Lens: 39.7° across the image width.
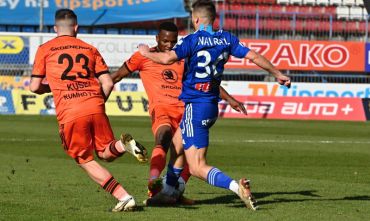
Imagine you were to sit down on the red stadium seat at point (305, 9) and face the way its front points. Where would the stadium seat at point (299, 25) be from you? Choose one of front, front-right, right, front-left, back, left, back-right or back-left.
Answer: front

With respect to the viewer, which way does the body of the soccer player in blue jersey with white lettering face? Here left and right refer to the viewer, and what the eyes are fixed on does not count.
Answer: facing away from the viewer and to the left of the viewer

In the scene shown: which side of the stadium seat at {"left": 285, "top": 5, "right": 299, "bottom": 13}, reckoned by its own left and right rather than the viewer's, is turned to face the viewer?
front

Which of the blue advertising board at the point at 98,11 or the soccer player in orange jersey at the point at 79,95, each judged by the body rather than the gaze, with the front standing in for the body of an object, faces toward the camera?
the blue advertising board

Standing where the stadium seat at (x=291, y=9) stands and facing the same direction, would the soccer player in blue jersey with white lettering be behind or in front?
in front

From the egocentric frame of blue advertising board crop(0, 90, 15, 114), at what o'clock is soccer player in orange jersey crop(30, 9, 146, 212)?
The soccer player in orange jersey is roughly at 12 o'clock from the blue advertising board.

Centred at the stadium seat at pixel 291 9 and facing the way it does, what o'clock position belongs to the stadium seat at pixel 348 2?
the stadium seat at pixel 348 2 is roughly at 8 o'clock from the stadium seat at pixel 291 9.

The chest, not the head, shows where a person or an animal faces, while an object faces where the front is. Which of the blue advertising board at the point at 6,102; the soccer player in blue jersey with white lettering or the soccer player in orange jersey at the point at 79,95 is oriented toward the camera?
the blue advertising board

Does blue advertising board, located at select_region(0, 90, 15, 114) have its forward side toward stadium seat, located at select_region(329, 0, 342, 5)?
no

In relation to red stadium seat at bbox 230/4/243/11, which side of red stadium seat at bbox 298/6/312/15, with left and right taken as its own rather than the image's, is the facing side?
right

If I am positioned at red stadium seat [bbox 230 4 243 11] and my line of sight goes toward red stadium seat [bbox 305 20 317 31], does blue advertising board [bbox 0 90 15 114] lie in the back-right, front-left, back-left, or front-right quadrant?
back-right

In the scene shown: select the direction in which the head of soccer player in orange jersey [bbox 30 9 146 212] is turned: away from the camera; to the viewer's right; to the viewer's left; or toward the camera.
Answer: away from the camera

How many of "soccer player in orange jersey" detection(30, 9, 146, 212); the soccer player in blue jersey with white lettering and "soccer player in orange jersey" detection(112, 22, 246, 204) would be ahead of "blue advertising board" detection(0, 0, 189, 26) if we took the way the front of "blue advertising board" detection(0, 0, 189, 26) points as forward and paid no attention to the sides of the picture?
3

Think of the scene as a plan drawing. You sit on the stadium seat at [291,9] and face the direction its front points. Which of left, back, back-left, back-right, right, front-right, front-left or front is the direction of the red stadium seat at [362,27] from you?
left

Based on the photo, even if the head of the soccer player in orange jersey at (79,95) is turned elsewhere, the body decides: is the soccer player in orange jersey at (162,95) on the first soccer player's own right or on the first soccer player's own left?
on the first soccer player's own right

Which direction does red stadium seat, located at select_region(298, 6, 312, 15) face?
toward the camera

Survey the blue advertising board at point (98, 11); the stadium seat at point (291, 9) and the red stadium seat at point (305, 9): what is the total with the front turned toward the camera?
3
